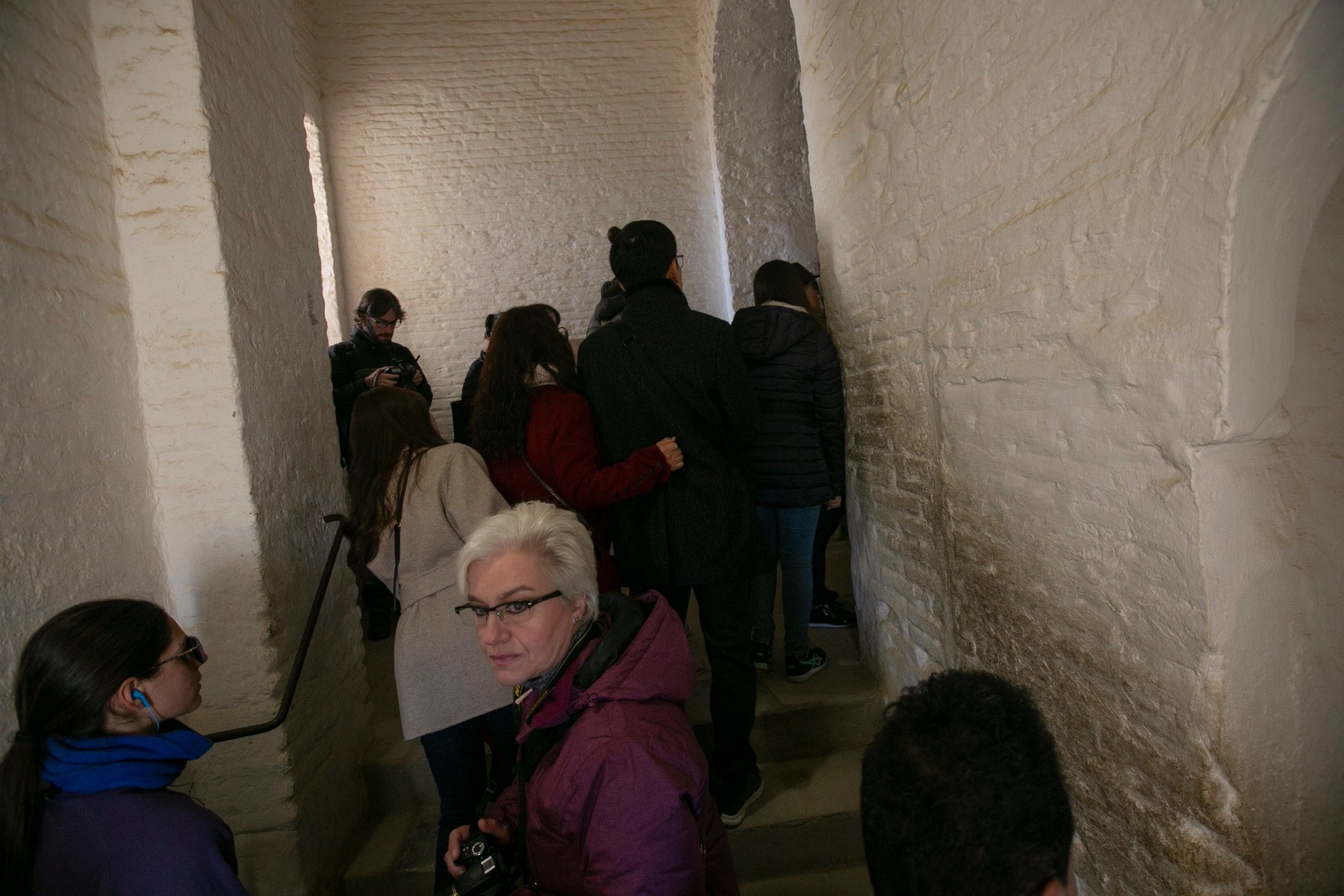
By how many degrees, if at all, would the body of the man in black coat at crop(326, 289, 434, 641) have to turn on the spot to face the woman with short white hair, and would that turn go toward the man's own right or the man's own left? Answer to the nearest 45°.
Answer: approximately 45° to the man's own right

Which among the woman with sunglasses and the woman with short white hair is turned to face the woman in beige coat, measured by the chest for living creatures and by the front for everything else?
the woman with sunglasses

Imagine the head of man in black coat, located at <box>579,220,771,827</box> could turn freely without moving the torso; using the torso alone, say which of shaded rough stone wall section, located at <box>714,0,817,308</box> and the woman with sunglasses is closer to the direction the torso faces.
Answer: the shaded rough stone wall section

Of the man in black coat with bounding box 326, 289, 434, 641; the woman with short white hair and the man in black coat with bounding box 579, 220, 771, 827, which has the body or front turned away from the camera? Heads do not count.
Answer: the man in black coat with bounding box 579, 220, 771, 827

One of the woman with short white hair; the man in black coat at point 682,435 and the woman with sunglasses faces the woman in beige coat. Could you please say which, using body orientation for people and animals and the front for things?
the woman with sunglasses

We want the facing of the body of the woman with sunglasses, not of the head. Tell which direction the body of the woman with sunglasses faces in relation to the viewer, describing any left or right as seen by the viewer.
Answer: facing away from the viewer and to the right of the viewer

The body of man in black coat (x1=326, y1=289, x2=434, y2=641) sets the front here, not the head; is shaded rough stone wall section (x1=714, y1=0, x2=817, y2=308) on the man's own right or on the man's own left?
on the man's own left

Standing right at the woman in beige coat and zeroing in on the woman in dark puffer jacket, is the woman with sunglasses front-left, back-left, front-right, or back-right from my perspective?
back-right

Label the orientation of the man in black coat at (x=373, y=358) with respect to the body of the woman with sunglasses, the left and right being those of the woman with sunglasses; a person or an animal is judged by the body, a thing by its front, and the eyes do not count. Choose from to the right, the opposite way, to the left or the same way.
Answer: to the right

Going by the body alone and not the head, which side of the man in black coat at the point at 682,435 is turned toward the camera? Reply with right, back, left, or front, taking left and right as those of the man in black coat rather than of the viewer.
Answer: back
